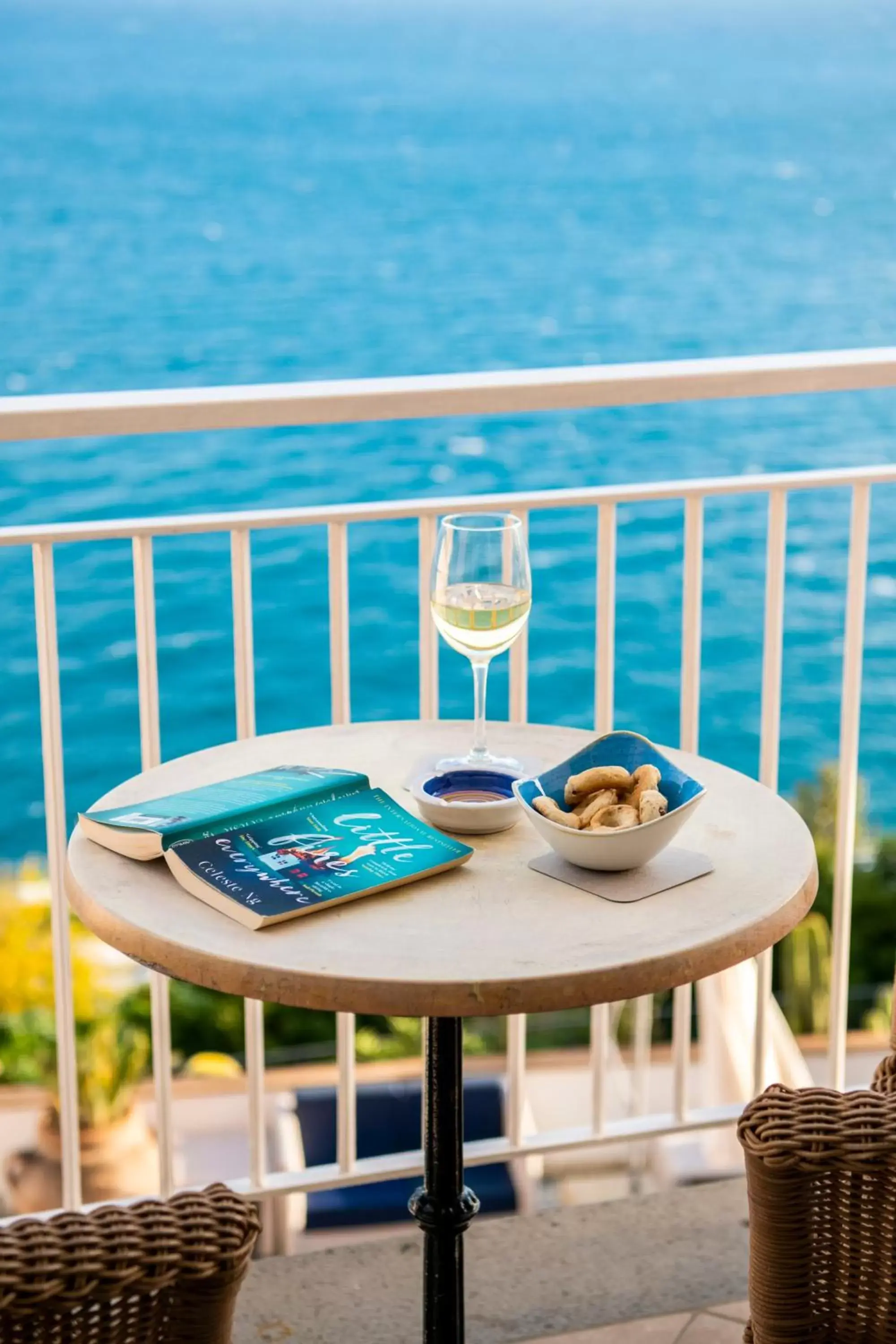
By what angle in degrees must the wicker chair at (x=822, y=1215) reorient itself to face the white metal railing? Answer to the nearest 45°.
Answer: approximately 45° to its right

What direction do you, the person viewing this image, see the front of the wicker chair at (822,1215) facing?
facing to the left of the viewer
